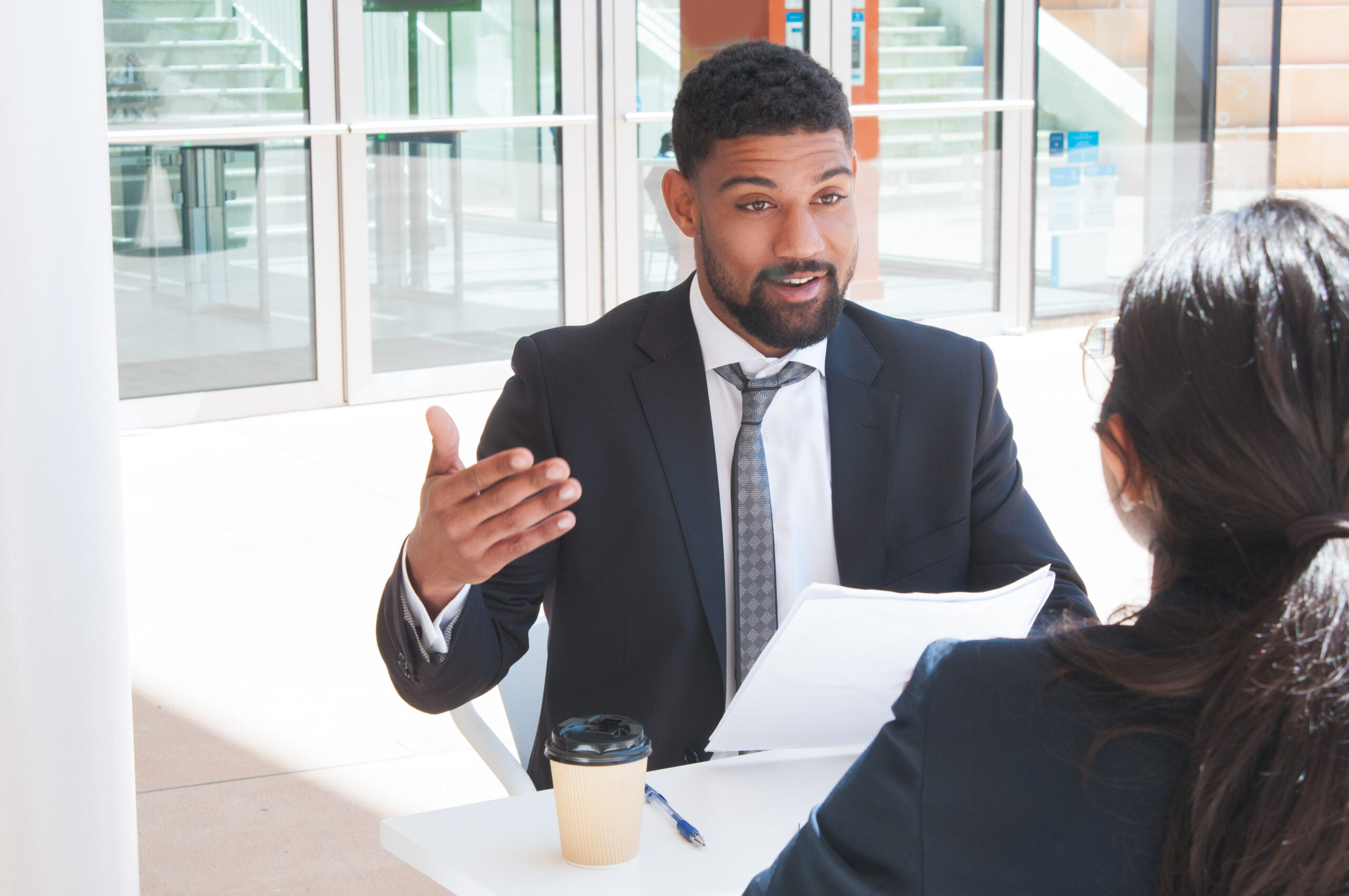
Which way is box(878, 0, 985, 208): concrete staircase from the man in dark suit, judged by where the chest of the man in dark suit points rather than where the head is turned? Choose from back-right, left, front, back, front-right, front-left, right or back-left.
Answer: back

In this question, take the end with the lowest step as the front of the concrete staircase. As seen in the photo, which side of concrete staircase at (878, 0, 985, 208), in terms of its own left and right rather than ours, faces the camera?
front

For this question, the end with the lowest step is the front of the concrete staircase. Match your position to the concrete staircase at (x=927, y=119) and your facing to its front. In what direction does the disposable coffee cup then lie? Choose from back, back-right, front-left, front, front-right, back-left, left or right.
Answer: front

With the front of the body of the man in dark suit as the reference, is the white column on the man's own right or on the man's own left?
on the man's own right

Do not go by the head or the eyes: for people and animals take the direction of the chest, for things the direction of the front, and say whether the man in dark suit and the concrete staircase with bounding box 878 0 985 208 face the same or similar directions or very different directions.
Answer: same or similar directions

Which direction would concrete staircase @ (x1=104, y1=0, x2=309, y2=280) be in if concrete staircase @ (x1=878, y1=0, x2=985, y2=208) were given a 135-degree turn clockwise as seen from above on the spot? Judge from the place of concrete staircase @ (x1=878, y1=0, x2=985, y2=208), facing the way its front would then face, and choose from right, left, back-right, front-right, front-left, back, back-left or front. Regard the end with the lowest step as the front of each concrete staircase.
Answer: left

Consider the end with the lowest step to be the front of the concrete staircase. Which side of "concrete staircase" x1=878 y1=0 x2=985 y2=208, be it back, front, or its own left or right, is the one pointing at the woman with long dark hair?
front

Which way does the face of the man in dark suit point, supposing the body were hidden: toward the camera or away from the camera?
toward the camera

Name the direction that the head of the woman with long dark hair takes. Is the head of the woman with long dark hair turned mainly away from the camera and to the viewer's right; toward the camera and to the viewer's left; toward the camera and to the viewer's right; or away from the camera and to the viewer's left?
away from the camera and to the viewer's left

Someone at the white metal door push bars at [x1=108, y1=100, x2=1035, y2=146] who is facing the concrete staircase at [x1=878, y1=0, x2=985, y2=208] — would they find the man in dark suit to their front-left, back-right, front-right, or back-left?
back-right

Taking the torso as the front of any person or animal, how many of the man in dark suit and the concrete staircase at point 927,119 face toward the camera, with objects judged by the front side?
2

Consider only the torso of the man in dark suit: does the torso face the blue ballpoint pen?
yes

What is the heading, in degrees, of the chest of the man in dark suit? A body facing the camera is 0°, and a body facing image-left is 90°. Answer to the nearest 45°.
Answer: approximately 0°

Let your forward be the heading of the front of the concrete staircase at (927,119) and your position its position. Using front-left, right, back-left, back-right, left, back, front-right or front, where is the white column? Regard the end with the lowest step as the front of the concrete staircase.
front

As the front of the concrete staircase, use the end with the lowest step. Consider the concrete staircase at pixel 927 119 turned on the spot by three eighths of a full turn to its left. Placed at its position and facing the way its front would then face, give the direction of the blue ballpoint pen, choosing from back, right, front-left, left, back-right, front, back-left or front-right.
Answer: back-right

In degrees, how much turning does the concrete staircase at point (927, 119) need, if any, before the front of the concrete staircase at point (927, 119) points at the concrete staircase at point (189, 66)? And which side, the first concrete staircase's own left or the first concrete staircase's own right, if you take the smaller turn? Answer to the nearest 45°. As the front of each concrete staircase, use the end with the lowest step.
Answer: approximately 45° to the first concrete staircase's own right
